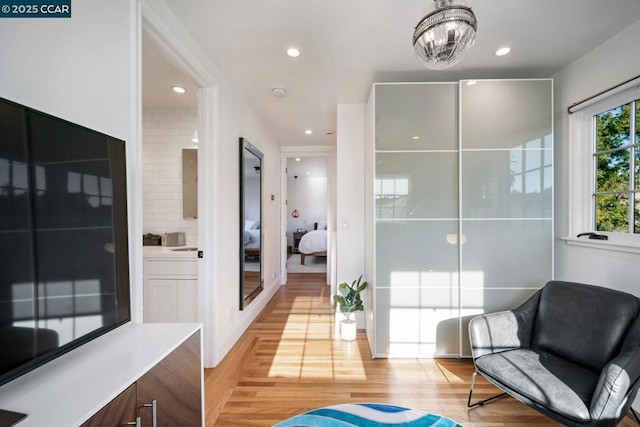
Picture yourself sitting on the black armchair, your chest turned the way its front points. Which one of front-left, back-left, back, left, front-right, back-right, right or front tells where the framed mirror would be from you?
front-right

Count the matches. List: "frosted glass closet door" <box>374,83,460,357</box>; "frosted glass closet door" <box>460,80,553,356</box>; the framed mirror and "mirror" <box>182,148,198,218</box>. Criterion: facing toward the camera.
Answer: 3

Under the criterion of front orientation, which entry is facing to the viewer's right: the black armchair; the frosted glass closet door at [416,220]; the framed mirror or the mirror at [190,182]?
the framed mirror

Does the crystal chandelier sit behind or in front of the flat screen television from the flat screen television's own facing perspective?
in front

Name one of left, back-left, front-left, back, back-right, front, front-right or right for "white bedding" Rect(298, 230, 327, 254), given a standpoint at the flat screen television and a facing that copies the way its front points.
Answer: left

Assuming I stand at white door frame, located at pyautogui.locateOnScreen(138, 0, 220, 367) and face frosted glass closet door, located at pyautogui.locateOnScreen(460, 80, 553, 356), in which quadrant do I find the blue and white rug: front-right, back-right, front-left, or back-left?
front-right

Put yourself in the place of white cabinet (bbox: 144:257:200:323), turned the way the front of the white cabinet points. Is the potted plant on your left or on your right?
on your left

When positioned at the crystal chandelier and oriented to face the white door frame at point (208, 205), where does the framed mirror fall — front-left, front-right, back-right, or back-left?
front-right

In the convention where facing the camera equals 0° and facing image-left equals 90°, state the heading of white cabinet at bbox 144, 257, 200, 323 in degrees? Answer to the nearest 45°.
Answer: approximately 0°

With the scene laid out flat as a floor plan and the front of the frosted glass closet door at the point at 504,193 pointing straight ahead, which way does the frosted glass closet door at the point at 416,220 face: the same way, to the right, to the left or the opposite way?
the same way

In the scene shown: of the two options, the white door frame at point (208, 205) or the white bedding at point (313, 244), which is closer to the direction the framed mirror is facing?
the white bedding

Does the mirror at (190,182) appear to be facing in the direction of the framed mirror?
no

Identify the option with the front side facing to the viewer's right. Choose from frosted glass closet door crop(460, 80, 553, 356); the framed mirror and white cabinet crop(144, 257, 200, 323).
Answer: the framed mirror

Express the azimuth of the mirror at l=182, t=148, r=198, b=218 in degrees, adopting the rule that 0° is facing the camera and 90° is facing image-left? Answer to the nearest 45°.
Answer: approximately 0°

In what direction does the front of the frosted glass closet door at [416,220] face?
toward the camera

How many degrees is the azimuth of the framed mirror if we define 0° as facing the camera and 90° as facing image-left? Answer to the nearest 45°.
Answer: approximately 270°

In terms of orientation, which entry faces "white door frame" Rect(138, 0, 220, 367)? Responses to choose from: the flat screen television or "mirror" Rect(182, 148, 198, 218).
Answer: the mirror

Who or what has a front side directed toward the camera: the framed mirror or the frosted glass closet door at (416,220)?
the frosted glass closet door

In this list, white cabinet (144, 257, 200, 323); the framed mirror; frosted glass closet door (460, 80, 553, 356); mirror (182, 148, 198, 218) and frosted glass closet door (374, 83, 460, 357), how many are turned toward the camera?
4

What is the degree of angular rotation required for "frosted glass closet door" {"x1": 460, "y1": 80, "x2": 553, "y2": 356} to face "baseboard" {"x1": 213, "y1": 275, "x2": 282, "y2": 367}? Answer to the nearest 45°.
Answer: approximately 90° to its right

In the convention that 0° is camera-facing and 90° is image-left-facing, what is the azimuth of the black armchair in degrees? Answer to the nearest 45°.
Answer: approximately 45°
